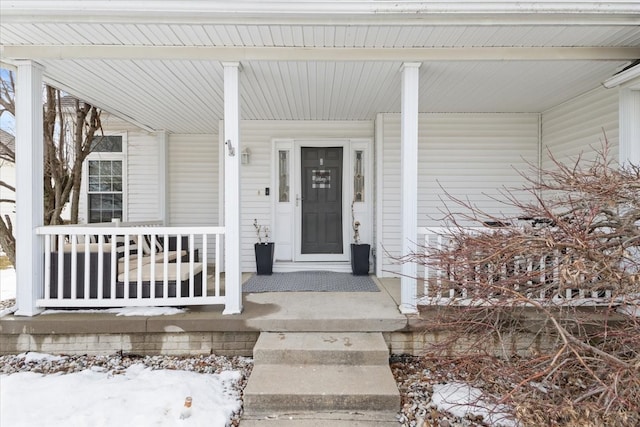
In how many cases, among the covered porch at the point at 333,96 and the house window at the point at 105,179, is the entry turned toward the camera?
2

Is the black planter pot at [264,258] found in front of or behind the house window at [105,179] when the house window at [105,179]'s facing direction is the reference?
in front

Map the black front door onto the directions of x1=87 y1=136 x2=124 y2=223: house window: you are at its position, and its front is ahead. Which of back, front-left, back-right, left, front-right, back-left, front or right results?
front-left

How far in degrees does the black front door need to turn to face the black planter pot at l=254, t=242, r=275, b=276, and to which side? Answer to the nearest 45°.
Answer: approximately 90° to its right
